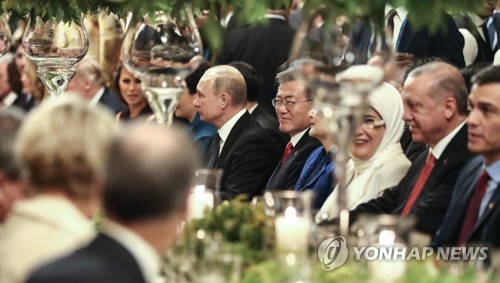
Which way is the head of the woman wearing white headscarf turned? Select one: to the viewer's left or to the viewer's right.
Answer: to the viewer's left

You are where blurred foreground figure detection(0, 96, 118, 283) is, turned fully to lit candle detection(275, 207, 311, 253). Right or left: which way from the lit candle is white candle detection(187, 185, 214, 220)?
left

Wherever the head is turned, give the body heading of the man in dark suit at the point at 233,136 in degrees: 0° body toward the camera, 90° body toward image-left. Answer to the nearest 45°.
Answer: approximately 90°

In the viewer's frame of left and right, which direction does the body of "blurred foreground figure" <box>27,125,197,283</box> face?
facing away from the viewer and to the right of the viewer

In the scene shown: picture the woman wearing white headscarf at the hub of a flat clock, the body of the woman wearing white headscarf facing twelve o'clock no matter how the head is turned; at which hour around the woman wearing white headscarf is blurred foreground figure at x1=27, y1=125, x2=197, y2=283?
The blurred foreground figure is roughly at 11 o'clock from the woman wearing white headscarf.

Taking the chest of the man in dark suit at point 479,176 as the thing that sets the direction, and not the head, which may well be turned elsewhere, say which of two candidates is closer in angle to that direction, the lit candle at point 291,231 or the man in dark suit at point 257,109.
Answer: the lit candle

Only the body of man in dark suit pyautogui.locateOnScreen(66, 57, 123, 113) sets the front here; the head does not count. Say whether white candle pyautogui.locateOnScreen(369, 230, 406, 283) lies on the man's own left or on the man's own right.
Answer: on the man's own left
